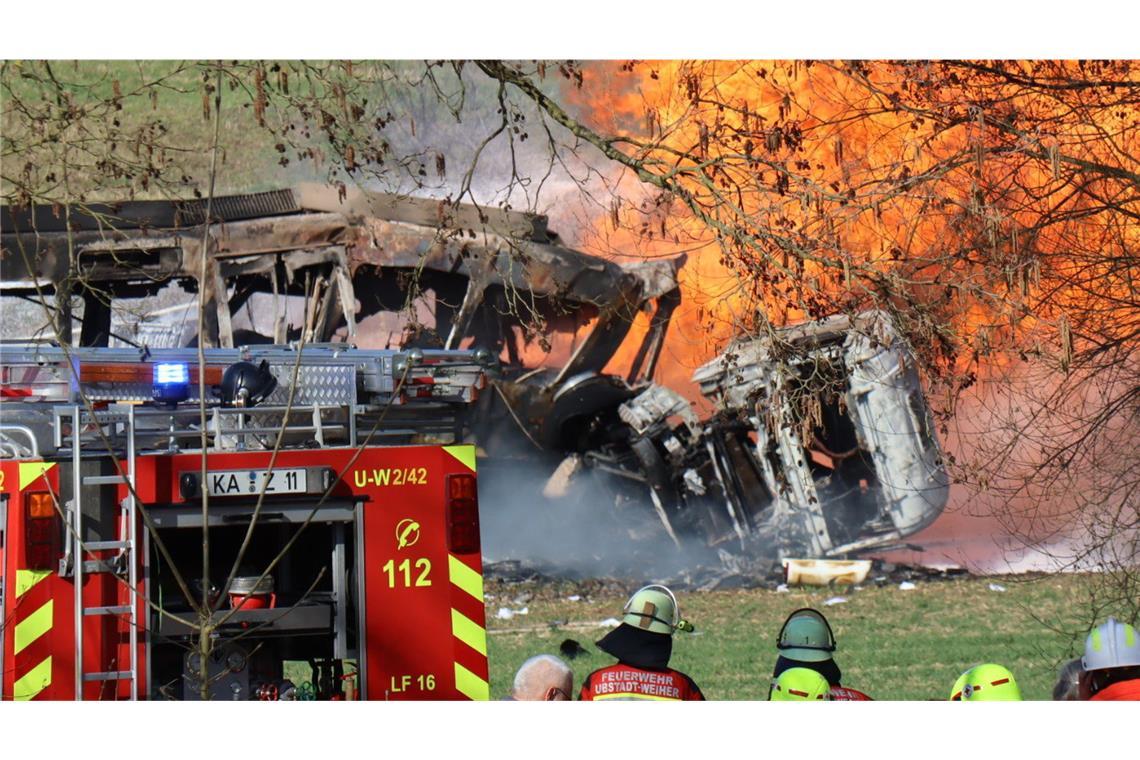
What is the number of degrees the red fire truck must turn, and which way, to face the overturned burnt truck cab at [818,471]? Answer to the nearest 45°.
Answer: approximately 45° to its right

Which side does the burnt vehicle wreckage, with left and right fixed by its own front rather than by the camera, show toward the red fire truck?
right

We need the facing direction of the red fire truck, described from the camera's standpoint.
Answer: facing away from the viewer

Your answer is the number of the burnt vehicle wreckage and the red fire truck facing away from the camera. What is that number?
1

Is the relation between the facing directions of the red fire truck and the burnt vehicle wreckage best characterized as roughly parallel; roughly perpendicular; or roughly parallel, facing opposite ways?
roughly perpendicular

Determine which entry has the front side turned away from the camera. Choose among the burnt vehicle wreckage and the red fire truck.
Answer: the red fire truck

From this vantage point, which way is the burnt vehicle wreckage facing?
to the viewer's right
